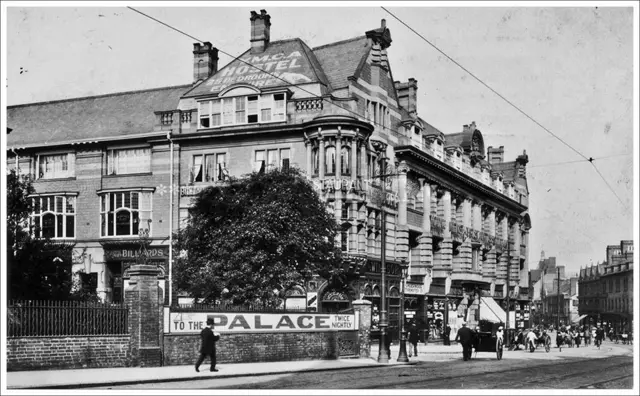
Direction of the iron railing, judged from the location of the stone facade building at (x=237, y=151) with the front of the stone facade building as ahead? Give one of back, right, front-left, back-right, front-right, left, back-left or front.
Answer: front-right

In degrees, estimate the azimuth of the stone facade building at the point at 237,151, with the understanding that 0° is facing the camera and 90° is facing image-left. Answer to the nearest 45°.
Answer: approximately 315°

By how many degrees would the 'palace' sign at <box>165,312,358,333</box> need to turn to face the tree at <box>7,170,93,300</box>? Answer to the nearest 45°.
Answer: approximately 90° to its right

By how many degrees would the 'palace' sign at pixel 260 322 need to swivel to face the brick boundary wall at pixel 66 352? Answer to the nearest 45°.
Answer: approximately 45° to its right

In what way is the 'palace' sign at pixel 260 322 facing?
toward the camera

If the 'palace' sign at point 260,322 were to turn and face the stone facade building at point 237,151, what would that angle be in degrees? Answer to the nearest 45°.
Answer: approximately 180°

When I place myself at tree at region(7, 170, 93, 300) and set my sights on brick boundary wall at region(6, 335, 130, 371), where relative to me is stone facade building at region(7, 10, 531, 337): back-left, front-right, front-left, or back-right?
back-left

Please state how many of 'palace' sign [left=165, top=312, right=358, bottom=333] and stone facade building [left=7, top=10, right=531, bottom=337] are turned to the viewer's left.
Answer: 0
